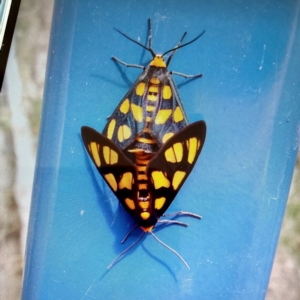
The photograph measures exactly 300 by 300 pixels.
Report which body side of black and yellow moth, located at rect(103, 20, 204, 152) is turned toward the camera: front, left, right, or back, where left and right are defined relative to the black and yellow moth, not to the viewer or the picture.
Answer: back

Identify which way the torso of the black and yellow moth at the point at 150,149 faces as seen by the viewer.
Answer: toward the camera
